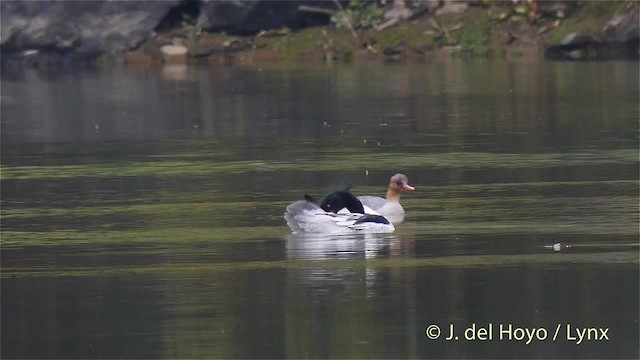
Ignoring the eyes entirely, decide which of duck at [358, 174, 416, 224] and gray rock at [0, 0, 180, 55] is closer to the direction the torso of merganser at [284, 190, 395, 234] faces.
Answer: the duck

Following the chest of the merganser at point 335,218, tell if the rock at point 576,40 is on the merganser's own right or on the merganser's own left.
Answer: on the merganser's own left

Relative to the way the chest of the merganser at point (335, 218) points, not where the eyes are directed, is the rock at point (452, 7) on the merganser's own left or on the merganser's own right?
on the merganser's own left

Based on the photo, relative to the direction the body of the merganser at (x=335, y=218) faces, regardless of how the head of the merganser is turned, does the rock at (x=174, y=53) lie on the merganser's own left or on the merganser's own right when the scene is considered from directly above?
on the merganser's own left

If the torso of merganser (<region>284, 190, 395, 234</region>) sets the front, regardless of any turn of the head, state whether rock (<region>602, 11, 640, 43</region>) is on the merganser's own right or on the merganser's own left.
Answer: on the merganser's own left

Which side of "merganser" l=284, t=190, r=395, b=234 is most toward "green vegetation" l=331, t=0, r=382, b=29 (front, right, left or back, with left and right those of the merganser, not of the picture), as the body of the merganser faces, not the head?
left

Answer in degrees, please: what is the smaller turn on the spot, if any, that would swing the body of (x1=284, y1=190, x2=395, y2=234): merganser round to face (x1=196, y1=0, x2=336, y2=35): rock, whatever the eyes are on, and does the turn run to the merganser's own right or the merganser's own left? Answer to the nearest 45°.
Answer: approximately 90° to the merganser's own left

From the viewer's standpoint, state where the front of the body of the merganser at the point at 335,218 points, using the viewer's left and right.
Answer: facing to the right of the viewer
